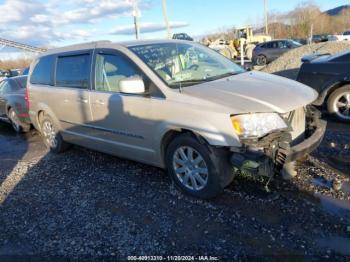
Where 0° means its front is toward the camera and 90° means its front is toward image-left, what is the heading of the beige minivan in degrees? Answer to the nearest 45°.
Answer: approximately 315°

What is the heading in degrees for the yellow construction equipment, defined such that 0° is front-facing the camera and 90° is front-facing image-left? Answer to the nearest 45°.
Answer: approximately 90°

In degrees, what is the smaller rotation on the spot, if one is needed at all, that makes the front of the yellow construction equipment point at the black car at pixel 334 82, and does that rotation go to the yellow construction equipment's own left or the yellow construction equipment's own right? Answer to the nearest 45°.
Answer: approximately 90° to the yellow construction equipment's own left

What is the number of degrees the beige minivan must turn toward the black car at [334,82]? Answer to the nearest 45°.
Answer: approximately 90° to its left

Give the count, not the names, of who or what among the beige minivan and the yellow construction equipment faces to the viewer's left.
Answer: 1

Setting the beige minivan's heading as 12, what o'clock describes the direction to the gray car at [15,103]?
The gray car is roughly at 6 o'clock from the beige minivan.

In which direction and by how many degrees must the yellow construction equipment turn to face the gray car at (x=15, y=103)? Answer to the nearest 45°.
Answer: approximately 90° to its left

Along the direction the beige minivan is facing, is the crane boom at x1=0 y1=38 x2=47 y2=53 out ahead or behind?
behind
